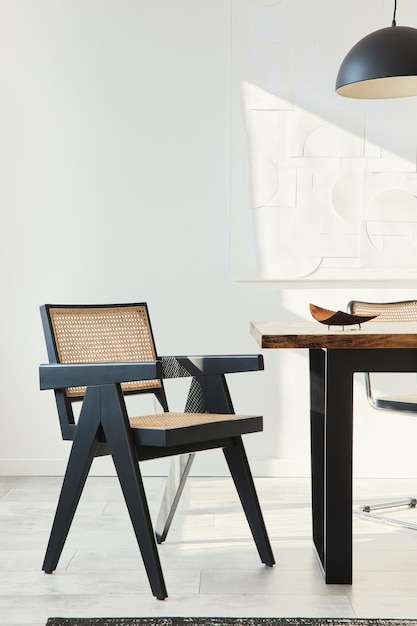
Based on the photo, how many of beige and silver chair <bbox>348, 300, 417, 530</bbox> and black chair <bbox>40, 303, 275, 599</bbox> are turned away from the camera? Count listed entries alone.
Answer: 0

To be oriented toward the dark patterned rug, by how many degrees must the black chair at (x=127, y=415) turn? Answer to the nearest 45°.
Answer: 0° — it already faces it

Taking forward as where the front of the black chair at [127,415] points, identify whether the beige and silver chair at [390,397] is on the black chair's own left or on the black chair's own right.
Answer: on the black chair's own left

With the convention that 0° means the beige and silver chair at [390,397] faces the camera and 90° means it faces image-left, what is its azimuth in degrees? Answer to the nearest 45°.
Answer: approximately 315°

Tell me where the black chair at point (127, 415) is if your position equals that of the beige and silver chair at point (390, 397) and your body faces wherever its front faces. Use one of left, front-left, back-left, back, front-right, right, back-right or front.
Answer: right

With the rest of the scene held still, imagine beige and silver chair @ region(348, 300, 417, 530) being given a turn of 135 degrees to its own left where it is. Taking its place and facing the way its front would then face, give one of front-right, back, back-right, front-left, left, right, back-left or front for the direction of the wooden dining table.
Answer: back

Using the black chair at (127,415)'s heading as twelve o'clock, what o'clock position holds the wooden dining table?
The wooden dining table is roughly at 11 o'clock from the black chair.

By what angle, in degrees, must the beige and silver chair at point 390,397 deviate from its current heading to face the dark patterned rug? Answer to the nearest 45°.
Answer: approximately 45° to its right
